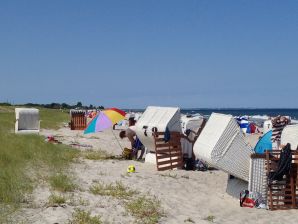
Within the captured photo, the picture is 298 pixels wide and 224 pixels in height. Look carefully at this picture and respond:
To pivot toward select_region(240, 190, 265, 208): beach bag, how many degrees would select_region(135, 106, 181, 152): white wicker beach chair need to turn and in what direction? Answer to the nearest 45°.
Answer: approximately 135° to its right

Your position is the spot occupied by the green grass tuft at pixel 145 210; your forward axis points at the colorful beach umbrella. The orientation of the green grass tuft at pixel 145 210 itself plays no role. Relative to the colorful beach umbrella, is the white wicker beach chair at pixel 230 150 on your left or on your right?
right

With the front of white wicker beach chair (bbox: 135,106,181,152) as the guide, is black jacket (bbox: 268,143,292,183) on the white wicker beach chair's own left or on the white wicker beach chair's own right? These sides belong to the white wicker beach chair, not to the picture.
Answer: on the white wicker beach chair's own right

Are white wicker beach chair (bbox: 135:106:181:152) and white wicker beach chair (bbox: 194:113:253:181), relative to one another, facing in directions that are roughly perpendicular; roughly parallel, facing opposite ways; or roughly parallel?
roughly parallel

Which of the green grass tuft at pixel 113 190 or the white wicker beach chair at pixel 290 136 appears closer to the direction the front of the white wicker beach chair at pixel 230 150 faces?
the white wicker beach chair

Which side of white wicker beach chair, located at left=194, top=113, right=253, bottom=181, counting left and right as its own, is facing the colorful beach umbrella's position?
left

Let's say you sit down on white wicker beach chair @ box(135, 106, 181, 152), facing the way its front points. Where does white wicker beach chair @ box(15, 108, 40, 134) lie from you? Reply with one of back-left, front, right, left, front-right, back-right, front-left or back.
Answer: left

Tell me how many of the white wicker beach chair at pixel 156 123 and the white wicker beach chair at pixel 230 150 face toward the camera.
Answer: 0

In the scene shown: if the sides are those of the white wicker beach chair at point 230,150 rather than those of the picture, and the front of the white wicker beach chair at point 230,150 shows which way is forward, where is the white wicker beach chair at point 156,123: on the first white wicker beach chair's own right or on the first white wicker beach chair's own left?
on the first white wicker beach chair's own left

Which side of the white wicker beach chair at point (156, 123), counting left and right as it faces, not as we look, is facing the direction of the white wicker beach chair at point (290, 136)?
right
